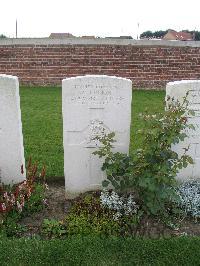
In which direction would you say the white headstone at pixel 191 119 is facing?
toward the camera

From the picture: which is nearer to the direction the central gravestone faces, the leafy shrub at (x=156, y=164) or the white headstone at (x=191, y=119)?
the leafy shrub

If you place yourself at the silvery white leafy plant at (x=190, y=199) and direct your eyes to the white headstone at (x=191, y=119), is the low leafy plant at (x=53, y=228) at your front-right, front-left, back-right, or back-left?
back-left

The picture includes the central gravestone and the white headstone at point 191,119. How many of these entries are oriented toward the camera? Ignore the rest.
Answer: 2

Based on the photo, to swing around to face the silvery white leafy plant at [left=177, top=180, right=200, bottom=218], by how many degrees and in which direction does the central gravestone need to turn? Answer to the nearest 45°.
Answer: approximately 90° to its left

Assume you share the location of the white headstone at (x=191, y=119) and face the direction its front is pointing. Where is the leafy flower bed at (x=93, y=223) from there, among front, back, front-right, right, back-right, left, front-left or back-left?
front-right

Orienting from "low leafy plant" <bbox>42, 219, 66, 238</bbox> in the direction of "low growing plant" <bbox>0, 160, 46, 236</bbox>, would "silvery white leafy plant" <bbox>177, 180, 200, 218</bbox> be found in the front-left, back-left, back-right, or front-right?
back-right

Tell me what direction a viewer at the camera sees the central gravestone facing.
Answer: facing the viewer

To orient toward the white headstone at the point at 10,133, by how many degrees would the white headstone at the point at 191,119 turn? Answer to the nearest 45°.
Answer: approximately 90° to its right
